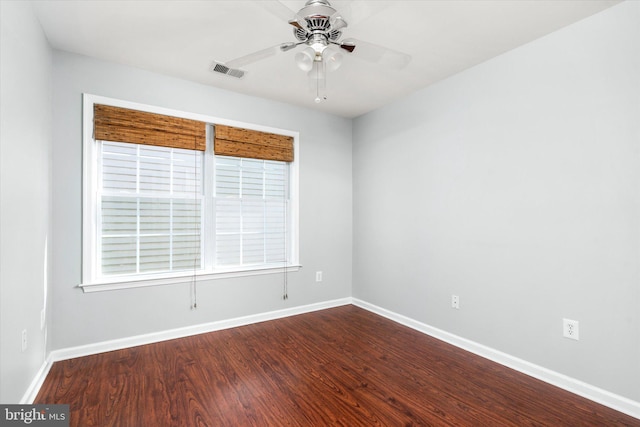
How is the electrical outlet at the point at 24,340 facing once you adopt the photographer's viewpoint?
facing to the right of the viewer
